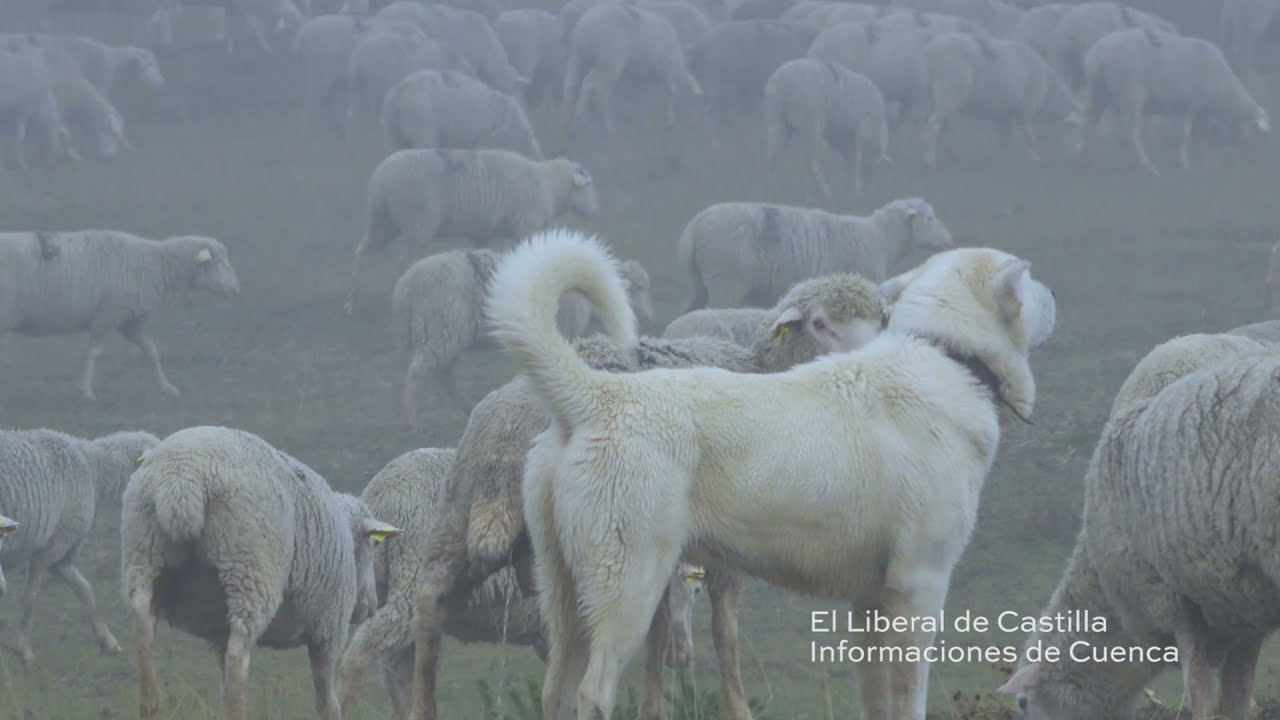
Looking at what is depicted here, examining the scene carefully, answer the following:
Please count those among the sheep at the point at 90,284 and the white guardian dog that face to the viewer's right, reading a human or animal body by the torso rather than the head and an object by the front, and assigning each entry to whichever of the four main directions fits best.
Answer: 2

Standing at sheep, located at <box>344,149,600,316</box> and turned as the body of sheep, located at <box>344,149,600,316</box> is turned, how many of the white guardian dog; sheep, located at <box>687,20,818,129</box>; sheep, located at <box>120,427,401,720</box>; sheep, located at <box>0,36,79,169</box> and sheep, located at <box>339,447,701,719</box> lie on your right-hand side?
3

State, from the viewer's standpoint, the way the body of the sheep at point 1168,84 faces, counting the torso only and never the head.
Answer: to the viewer's right

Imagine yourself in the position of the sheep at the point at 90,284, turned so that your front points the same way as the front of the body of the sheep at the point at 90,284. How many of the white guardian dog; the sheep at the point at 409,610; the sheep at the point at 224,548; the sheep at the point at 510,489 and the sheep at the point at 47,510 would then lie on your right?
5

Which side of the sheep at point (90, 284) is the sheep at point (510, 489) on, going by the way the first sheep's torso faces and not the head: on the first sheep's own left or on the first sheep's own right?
on the first sheep's own right

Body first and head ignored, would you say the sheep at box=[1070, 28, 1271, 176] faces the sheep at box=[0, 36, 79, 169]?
no

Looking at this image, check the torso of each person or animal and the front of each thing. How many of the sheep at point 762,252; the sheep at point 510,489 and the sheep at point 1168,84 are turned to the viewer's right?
3

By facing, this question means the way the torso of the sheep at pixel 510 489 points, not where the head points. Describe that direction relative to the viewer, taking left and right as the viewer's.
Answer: facing to the right of the viewer

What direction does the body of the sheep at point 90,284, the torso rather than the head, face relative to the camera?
to the viewer's right

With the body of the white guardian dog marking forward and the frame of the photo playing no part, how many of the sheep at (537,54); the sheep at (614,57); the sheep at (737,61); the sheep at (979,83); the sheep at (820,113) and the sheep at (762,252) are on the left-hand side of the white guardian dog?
6

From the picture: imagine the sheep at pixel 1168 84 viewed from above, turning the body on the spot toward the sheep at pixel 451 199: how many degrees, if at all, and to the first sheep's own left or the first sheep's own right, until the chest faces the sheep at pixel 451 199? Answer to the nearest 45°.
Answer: approximately 135° to the first sheep's own right

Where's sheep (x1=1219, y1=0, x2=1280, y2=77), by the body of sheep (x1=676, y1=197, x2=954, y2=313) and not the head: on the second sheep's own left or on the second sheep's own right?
on the second sheep's own left
